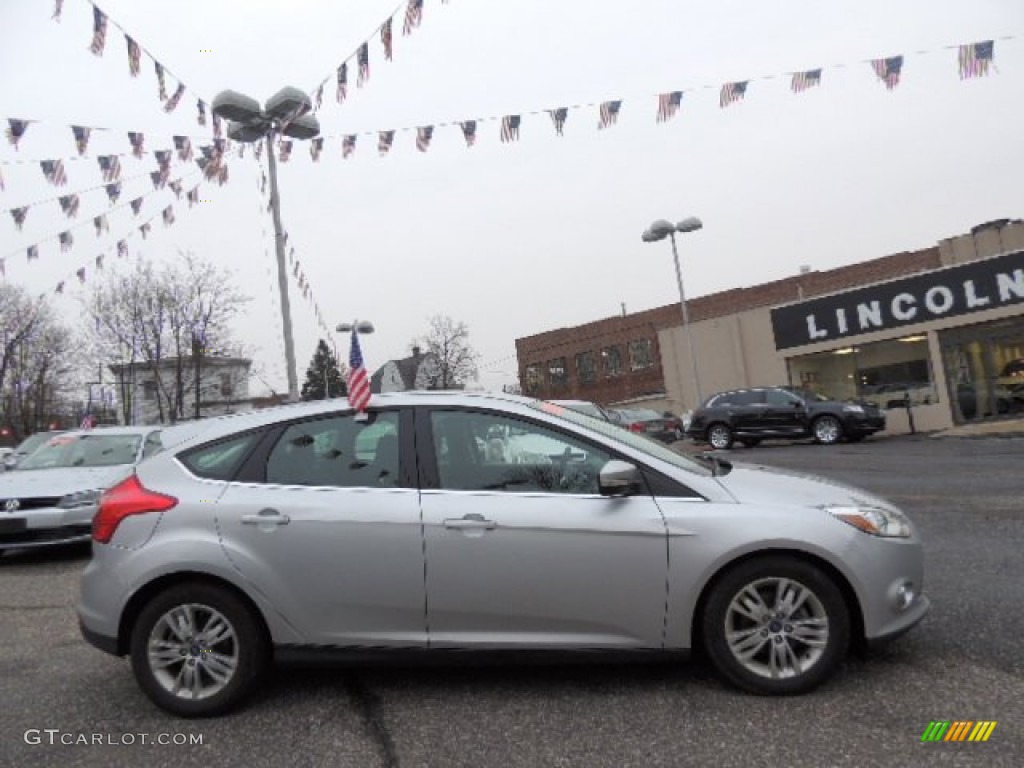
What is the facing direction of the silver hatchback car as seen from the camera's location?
facing to the right of the viewer

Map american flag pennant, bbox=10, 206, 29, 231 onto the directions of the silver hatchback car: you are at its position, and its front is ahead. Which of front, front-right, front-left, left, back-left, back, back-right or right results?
back-left

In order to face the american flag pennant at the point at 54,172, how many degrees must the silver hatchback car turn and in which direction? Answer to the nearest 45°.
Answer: approximately 135° to its left

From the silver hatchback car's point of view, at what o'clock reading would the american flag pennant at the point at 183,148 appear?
The american flag pennant is roughly at 8 o'clock from the silver hatchback car.

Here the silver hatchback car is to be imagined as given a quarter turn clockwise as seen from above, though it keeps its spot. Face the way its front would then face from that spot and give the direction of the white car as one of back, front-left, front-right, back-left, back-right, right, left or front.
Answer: back-right

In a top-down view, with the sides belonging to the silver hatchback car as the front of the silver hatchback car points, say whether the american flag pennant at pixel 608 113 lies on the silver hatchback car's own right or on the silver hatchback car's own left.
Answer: on the silver hatchback car's own left

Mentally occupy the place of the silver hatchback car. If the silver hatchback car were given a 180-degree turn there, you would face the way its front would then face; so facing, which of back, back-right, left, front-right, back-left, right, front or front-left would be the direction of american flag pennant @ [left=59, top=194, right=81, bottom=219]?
front-right

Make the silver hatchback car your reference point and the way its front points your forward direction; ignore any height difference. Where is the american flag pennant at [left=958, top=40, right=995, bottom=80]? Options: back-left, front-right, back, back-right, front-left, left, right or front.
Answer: front-left

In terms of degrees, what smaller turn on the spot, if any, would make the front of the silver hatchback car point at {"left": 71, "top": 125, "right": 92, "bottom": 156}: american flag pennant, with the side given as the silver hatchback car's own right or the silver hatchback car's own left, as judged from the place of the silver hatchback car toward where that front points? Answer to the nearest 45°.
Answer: approximately 135° to the silver hatchback car's own left
